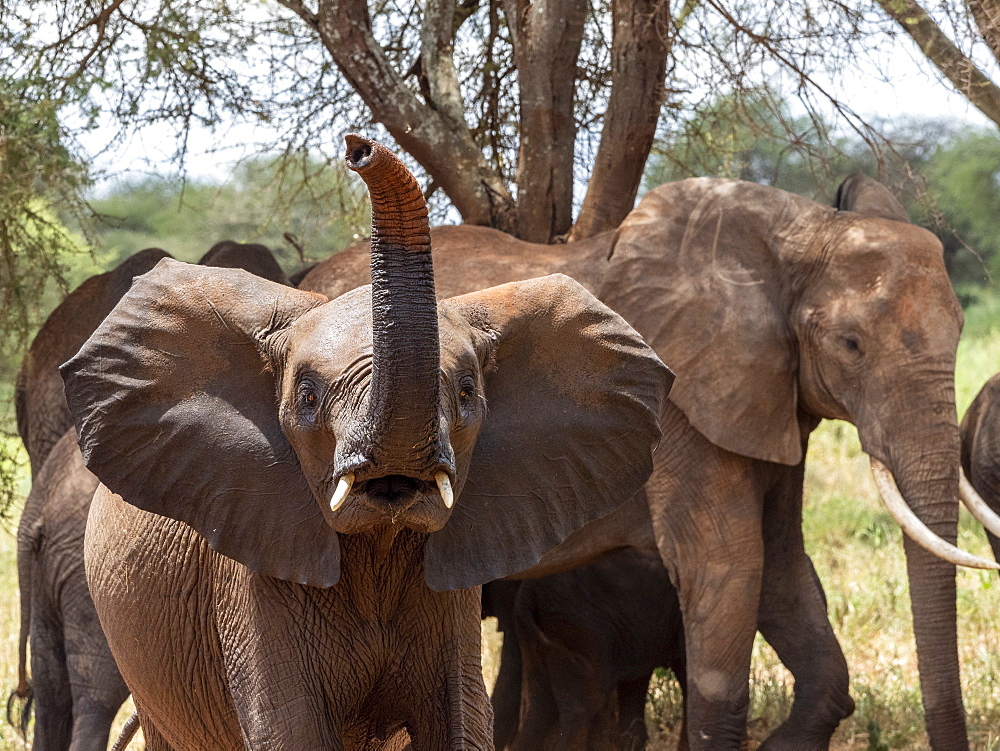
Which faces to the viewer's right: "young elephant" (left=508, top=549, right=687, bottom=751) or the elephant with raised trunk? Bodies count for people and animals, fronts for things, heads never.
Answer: the young elephant

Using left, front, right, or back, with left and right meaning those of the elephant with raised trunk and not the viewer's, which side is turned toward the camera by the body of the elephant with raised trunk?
front

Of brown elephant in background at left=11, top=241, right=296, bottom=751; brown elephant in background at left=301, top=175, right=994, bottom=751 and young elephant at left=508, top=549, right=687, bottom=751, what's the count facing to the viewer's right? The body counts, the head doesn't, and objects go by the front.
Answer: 3

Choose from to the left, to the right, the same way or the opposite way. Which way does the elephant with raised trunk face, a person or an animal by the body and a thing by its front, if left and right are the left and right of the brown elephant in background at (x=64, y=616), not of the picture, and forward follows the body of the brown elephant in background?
to the right

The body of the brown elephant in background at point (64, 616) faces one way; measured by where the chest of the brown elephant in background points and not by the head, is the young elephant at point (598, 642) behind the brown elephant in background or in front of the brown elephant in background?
in front

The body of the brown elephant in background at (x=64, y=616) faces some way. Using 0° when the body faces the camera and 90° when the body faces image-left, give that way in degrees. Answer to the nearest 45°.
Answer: approximately 270°

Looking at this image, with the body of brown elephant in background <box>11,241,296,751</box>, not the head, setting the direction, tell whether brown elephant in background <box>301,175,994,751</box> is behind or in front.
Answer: in front

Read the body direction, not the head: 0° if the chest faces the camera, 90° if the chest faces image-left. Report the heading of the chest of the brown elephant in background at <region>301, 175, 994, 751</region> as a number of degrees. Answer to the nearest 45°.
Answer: approximately 270°

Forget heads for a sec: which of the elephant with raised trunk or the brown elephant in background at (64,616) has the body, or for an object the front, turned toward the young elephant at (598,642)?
the brown elephant in background

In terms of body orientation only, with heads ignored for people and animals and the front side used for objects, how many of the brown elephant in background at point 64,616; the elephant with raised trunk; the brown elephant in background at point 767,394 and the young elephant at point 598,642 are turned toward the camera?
1

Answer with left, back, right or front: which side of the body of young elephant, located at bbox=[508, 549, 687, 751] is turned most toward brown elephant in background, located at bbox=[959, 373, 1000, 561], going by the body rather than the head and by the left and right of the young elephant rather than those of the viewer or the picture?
front

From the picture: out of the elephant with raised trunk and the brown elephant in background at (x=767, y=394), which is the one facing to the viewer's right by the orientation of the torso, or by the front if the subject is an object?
the brown elephant in background
